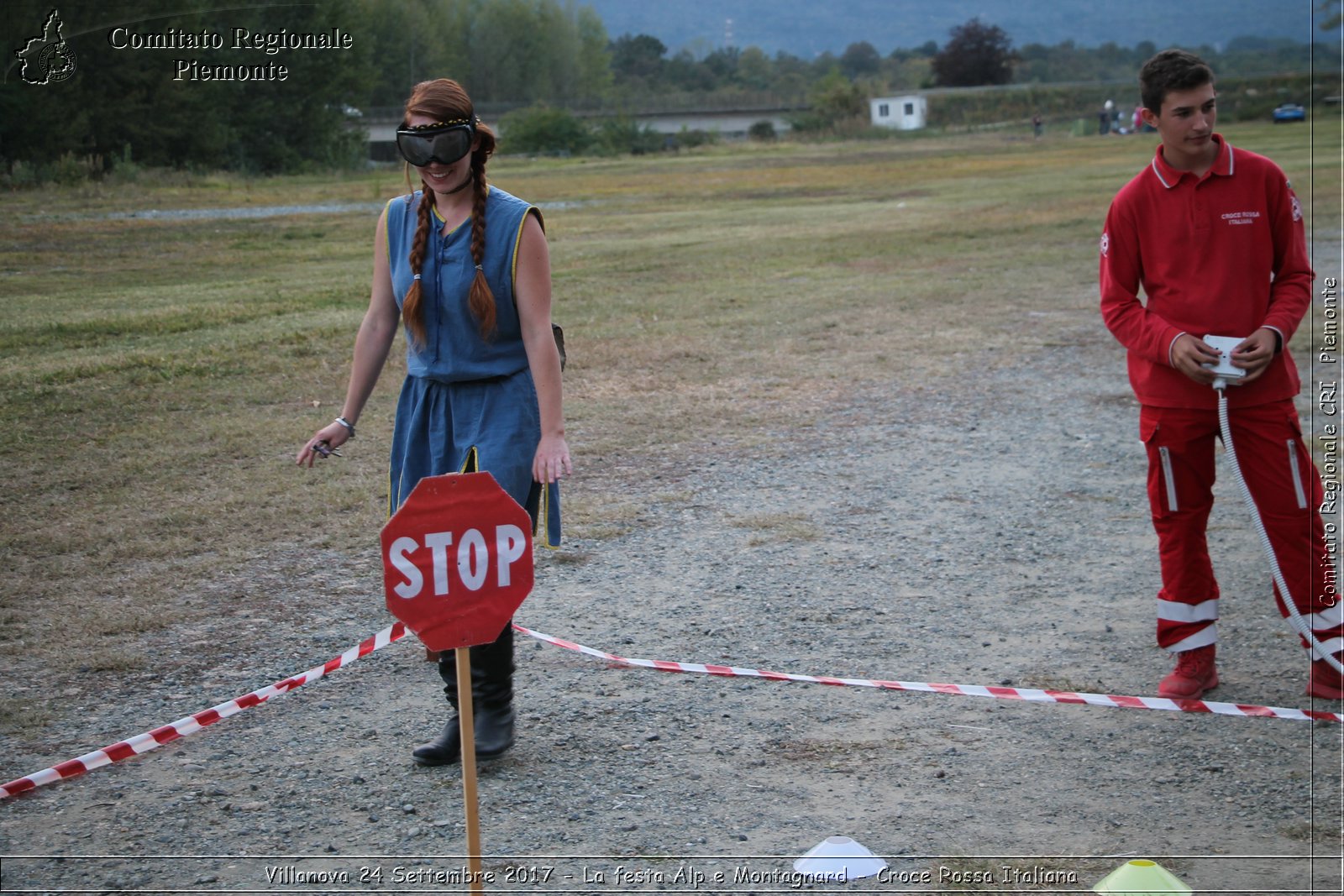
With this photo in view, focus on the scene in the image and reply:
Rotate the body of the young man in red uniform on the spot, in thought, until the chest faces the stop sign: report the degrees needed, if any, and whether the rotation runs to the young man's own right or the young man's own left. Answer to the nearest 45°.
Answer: approximately 45° to the young man's own right

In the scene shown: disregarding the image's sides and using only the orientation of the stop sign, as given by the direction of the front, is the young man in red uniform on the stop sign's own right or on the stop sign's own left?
on the stop sign's own left

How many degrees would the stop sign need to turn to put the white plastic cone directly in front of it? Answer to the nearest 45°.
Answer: approximately 90° to its left

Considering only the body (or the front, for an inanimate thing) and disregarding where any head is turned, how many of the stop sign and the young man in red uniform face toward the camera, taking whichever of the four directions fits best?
2

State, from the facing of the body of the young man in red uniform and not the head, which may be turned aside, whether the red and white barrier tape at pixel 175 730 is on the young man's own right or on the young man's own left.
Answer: on the young man's own right

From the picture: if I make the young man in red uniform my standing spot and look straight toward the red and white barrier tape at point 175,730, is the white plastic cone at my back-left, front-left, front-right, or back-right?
front-left

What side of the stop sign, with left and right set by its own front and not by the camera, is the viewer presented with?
front

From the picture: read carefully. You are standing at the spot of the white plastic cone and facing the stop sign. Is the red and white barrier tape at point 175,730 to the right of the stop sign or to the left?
right

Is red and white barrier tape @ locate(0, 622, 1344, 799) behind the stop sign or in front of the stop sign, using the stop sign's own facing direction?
behind

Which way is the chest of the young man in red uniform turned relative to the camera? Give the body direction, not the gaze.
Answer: toward the camera

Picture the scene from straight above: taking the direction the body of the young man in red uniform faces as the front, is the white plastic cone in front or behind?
in front

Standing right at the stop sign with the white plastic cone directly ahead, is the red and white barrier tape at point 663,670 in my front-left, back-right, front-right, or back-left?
front-left
